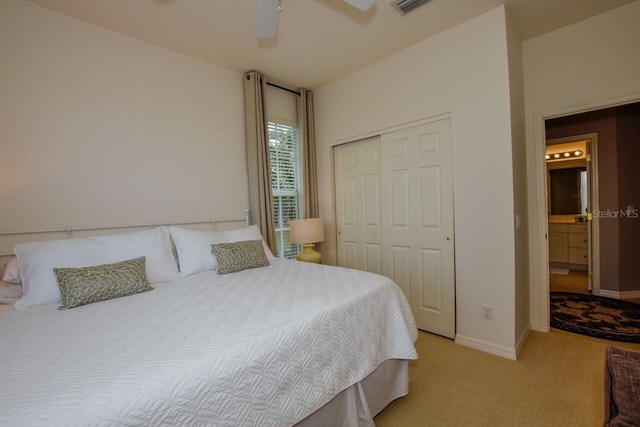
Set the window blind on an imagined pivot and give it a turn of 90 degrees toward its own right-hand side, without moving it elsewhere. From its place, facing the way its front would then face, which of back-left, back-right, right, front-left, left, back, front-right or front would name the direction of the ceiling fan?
front-left

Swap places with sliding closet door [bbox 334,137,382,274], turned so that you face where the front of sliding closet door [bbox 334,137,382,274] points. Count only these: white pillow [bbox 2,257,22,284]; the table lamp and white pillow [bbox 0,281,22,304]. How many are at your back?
0

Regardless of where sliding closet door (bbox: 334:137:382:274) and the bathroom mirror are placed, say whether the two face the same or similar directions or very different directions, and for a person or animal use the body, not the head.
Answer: same or similar directions

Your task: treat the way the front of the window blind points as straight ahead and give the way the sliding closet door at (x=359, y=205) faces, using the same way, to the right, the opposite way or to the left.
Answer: to the right

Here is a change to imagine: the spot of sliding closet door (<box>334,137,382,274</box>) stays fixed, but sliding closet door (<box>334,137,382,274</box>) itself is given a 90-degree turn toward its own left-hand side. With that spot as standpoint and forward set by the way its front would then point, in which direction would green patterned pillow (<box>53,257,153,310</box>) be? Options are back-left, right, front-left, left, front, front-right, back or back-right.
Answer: right

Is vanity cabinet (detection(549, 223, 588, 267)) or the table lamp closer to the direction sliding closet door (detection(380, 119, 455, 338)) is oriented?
the table lamp

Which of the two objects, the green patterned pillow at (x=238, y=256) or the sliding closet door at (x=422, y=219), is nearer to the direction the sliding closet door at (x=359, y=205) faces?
the green patterned pillow

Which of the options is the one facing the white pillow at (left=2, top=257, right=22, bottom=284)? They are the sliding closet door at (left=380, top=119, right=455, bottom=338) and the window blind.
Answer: the sliding closet door

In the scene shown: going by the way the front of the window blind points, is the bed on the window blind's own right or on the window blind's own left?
on the window blind's own right

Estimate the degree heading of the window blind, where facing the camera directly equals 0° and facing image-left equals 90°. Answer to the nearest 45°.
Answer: approximately 315°

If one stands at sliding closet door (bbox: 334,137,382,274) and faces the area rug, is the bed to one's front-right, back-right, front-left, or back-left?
back-right

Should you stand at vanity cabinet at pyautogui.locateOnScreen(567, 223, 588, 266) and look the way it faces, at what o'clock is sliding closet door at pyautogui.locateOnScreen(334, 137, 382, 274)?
The sliding closet door is roughly at 1 o'clock from the vanity cabinet.

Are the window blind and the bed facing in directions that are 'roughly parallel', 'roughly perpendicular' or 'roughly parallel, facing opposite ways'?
roughly parallel

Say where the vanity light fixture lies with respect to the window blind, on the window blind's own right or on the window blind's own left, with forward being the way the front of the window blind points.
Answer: on the window blind's own left

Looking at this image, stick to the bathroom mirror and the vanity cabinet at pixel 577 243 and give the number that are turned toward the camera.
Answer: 2

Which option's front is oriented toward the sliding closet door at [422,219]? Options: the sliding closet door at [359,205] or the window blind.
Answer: the window blind

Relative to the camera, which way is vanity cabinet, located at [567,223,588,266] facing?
toward the camera

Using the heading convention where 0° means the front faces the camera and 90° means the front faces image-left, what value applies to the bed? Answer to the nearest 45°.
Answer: approximately 315°

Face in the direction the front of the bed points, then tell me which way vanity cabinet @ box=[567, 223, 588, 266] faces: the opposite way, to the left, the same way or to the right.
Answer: to the right
